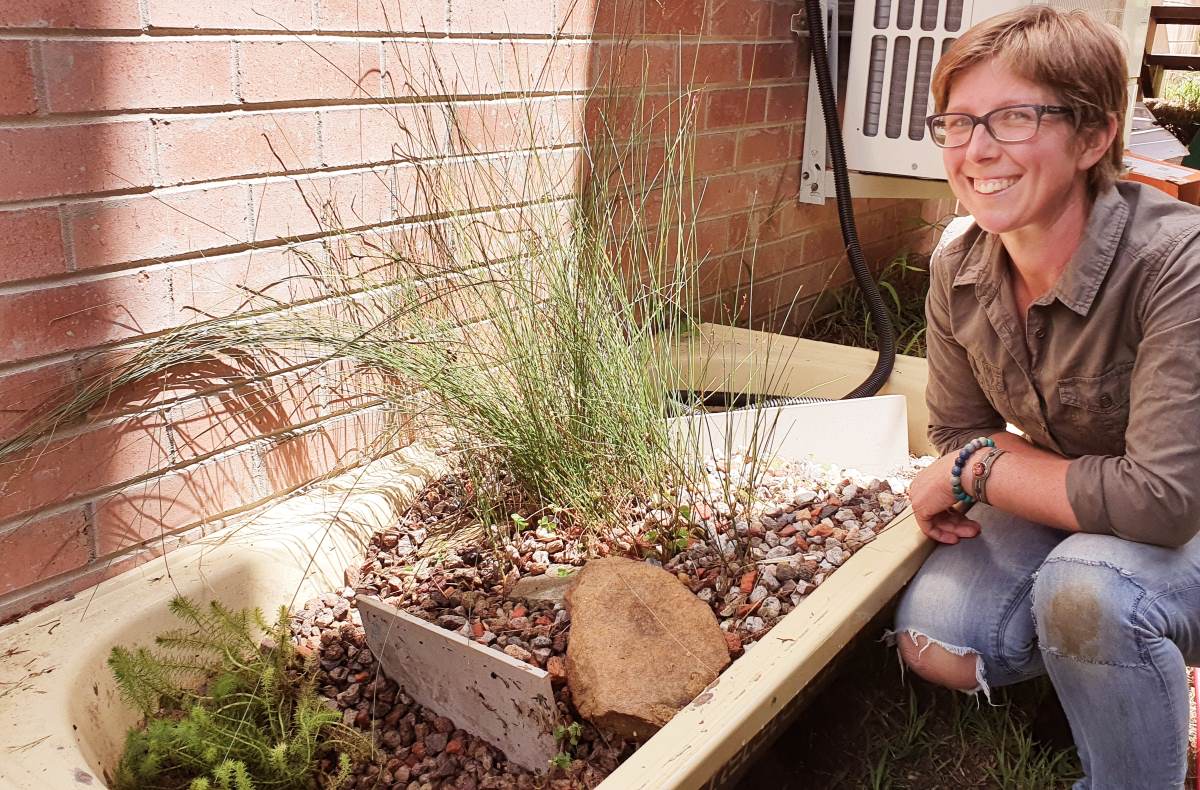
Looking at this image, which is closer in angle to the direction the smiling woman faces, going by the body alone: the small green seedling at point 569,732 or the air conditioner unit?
the small green seedling

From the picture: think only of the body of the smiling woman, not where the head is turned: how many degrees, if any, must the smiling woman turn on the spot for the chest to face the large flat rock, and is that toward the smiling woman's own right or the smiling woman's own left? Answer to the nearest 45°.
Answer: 0° — they already face it

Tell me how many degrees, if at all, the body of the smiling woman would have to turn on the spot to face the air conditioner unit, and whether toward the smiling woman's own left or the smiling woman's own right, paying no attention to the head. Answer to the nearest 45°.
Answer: approximately 135° to the smiling woman's own right

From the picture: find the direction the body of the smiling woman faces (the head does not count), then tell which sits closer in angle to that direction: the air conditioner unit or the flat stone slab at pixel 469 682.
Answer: the flat stone slab

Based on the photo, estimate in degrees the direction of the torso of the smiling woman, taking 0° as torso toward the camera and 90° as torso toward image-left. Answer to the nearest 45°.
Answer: approximately 45°

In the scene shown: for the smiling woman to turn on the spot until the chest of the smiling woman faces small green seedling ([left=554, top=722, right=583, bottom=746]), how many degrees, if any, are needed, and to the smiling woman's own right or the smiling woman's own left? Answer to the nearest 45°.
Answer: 0° — they already face it

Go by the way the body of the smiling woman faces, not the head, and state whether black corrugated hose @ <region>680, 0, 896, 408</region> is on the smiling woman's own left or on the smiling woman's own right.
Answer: on the smiling woman's own right

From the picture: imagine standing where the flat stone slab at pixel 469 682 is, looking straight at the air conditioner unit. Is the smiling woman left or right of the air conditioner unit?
right
